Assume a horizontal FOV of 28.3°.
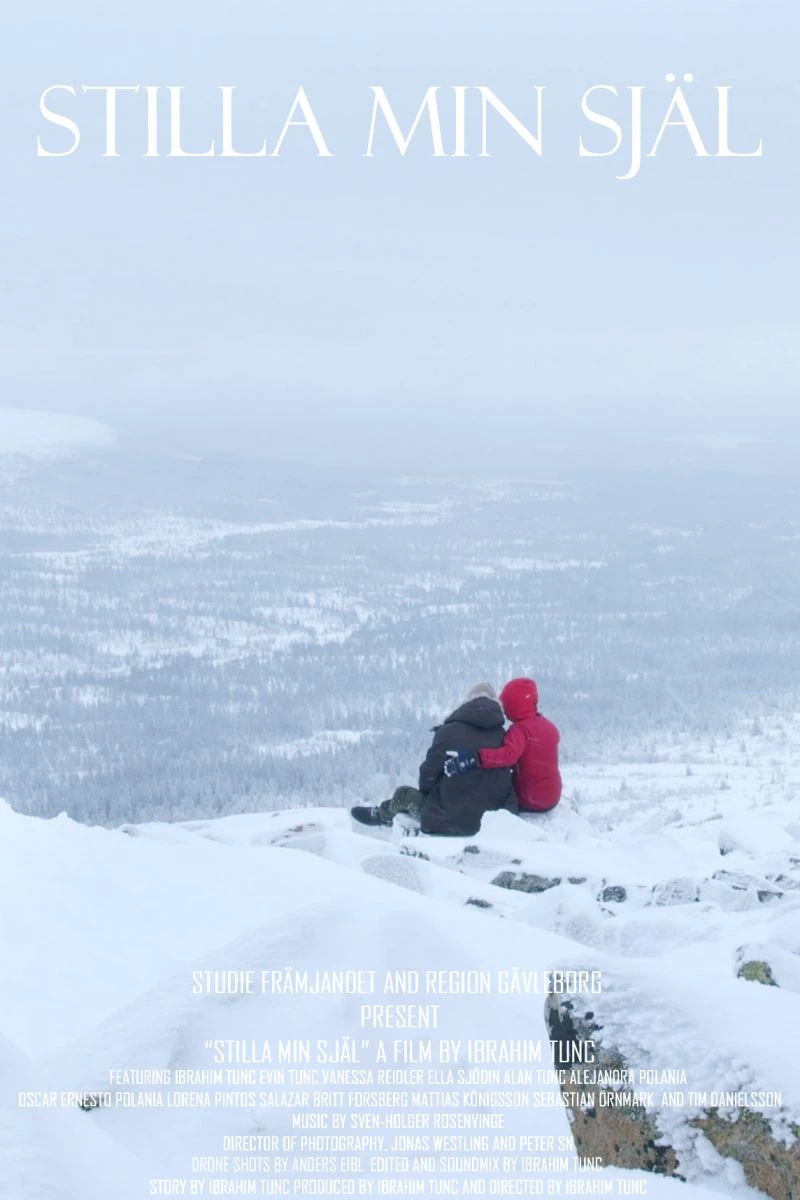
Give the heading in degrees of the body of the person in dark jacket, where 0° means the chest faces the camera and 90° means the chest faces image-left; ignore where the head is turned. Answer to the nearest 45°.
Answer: approximately 135°

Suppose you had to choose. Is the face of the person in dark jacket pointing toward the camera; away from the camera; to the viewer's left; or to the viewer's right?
away from the camera
